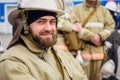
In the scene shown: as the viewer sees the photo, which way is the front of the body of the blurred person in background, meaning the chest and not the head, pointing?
toward the camera
